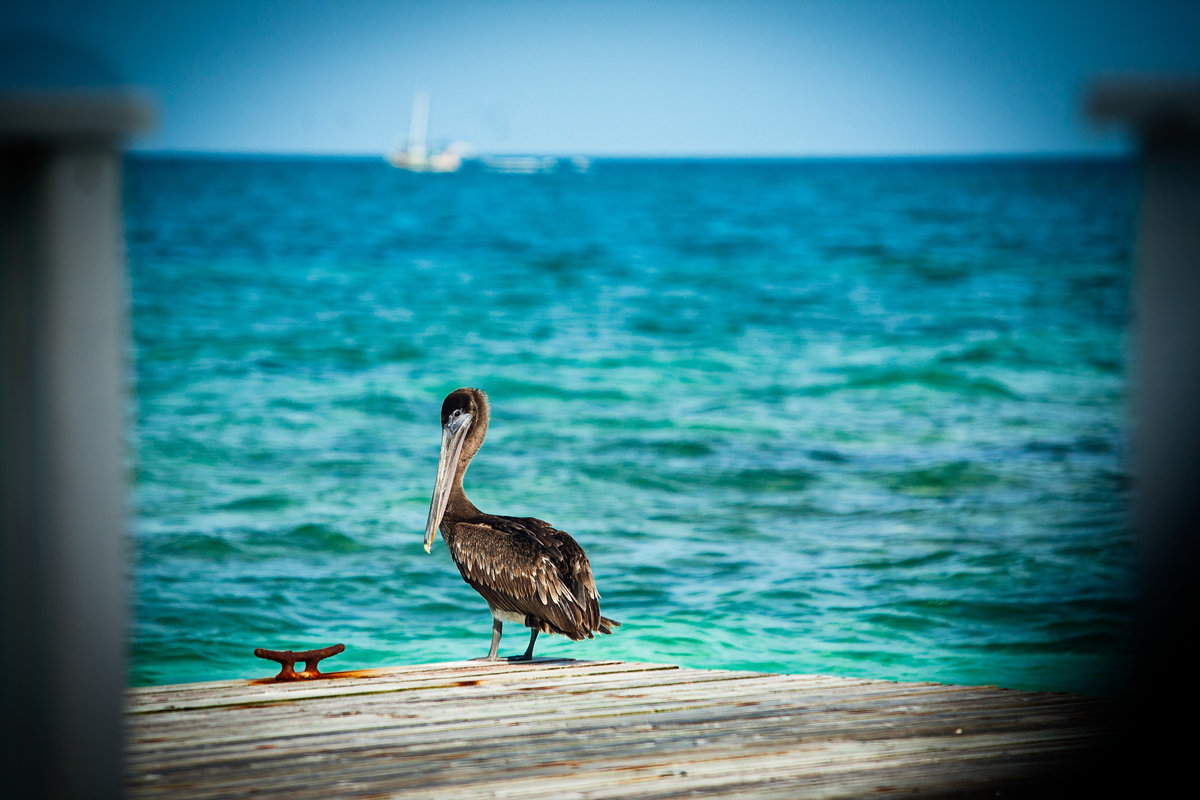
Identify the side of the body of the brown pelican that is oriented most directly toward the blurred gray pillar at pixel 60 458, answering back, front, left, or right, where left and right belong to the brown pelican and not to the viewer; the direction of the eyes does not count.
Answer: left

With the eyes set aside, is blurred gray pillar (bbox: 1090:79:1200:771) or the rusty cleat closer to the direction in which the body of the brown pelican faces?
the rusty cleat

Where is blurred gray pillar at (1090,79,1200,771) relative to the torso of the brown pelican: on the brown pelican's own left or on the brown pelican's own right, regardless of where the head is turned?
on the brown pelican's own left

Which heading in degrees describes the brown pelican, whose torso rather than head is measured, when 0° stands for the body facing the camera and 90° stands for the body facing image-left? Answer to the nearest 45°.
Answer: approximately 90°

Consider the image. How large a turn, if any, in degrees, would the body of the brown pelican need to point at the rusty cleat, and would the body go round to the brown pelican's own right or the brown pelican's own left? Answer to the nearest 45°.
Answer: approximately 45° to the brown pelican's own left

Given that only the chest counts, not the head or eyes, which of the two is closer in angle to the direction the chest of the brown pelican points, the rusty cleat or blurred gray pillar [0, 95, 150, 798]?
the rusty cleat
